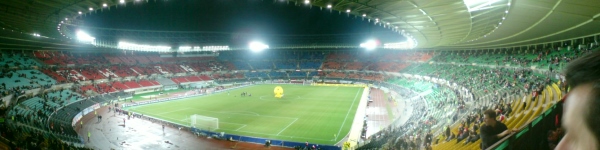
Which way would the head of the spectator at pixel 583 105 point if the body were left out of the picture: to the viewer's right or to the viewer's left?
to the viewer's left
